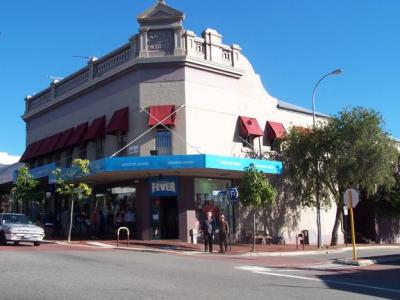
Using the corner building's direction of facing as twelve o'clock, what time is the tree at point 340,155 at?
The tree is roughly at 9 o'clock from the corner building.

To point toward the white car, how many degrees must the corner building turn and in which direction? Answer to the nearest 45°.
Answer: approximately 45° to its right

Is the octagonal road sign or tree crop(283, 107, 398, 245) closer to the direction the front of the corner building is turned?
the octagonal road sign

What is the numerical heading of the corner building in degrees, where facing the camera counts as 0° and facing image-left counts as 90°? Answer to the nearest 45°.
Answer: approximately 0°

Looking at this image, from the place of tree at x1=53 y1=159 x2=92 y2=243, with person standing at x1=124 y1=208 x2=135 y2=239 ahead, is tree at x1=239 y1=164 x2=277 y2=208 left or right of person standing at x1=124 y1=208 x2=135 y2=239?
right
